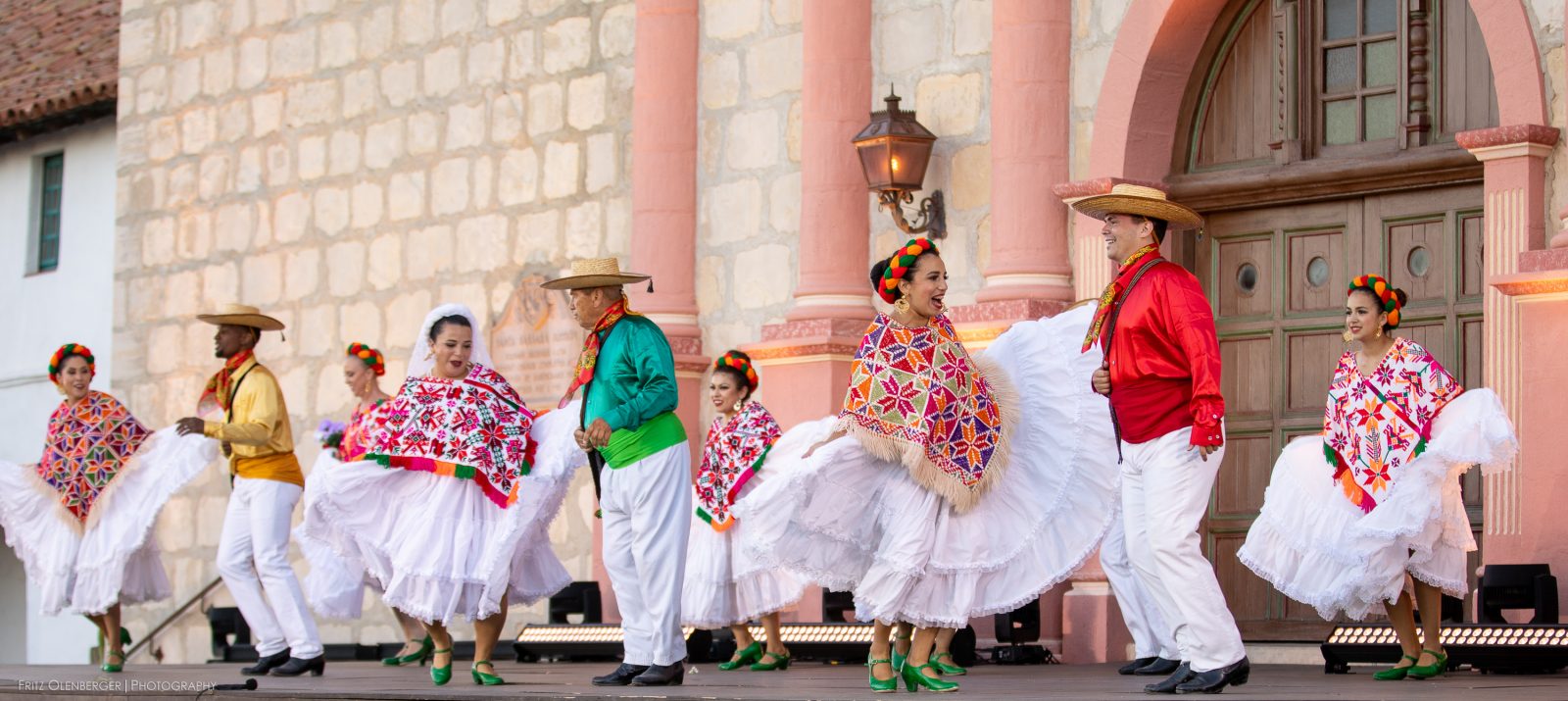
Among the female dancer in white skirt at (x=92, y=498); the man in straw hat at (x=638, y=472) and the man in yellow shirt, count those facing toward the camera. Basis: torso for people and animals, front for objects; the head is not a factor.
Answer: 1

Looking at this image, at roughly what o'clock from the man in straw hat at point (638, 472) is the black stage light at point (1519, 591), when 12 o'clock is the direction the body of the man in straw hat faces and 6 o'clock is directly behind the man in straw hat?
The black stage light is roughly at 6 o'clock from the man in straw hat.

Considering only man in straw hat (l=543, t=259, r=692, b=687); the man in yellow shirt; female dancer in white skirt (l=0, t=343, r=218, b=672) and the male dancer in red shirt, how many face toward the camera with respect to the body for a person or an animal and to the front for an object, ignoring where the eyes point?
1

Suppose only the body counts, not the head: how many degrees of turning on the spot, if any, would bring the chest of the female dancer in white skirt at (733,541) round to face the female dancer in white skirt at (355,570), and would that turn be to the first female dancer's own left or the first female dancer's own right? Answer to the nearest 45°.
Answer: approximately 90° to the first female dancer's own right

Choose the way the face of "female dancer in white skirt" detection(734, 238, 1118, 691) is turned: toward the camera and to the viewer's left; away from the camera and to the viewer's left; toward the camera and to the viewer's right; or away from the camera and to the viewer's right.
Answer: toward the camera and to the viewer's right

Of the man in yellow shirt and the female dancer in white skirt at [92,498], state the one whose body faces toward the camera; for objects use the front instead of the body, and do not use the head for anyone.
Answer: the female dancer in white skirt

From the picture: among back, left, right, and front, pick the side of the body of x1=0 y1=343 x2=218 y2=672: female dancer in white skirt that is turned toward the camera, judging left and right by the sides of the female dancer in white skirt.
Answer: front

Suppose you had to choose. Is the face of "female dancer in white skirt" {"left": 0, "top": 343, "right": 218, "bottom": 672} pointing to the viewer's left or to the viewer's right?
to the viewer's right

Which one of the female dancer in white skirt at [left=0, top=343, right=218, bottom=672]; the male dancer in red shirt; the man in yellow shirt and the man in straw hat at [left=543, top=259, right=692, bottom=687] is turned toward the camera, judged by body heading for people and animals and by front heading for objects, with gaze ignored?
the female dancer in white skirt

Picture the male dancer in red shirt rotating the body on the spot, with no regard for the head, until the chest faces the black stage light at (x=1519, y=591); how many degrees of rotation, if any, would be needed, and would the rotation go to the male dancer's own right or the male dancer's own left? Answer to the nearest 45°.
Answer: approximately 135° to the male dancer's own right

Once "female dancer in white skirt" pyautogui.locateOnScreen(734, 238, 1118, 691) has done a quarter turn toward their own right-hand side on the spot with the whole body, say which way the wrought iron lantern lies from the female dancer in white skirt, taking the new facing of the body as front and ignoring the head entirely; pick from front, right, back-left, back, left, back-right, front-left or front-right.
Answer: back-right

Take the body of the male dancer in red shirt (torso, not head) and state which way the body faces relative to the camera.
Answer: to the viewer's left
